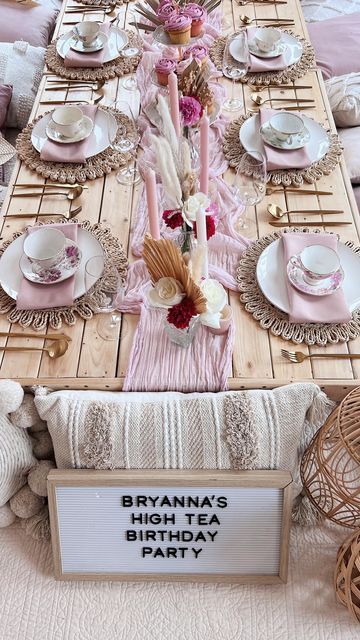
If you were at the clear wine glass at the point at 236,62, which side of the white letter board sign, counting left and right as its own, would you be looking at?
back

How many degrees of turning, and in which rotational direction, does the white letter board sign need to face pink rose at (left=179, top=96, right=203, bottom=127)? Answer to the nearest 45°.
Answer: approximately 180°

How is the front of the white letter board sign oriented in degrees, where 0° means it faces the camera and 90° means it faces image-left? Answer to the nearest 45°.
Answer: approximately 0°

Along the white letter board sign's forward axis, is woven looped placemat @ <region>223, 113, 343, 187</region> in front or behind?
behind

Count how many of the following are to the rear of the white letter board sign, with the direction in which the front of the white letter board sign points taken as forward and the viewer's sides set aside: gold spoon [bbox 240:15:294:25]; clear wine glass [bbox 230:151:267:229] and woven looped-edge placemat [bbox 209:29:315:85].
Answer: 3

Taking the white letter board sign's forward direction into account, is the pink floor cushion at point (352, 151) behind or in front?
behind

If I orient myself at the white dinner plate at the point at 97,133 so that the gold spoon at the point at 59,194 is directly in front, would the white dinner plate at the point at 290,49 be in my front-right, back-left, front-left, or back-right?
back-left
